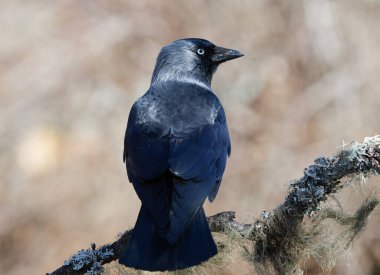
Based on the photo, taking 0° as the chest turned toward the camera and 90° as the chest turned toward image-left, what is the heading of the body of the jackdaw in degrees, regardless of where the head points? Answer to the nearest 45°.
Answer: approximately 180°
